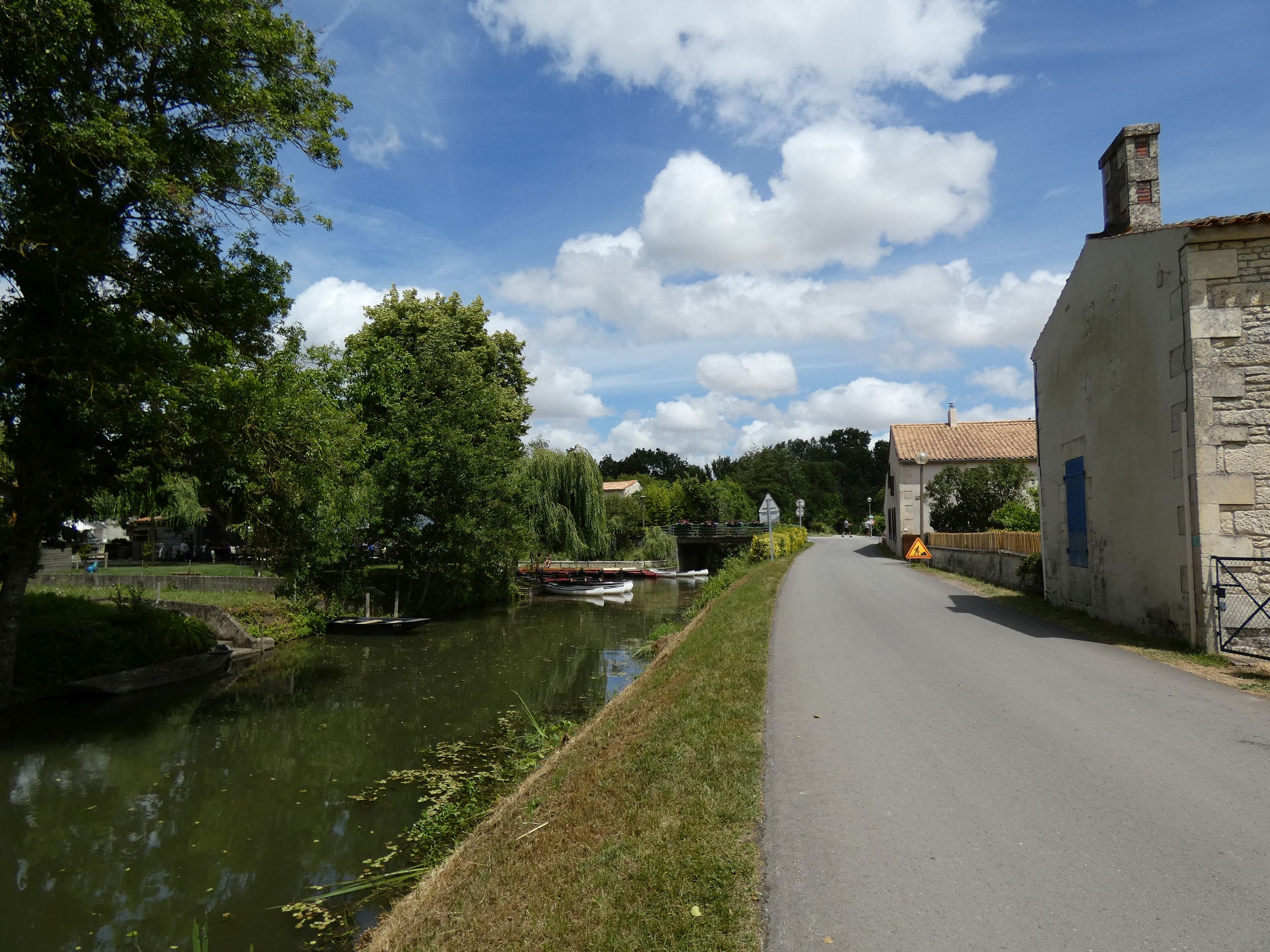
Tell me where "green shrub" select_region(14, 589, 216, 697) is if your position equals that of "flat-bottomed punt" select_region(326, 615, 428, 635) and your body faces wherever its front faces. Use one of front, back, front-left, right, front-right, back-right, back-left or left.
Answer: back-right

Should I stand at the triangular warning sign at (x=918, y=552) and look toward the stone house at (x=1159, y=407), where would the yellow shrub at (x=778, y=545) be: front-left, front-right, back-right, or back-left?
back-right

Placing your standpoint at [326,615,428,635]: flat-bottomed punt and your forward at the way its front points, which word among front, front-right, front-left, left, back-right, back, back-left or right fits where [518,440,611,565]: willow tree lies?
front-left

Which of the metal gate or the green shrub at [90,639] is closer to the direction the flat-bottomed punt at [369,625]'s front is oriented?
the metal gate

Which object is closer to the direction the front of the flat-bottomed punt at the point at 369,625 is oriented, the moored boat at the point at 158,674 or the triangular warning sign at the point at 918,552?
the triangular warning sign

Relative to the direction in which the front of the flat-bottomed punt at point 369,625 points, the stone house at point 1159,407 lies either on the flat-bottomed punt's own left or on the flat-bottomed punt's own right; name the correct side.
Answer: on the flat-bottomed punt's own right

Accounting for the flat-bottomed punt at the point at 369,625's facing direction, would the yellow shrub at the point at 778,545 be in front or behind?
in front

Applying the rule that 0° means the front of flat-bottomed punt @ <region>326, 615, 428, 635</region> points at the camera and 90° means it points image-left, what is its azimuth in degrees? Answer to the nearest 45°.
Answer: approximately 270°

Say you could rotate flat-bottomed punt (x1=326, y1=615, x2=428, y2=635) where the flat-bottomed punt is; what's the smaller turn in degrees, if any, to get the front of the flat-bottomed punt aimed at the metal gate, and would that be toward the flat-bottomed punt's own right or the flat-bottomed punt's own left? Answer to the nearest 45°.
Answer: approximately 45° to the flat-bottomed punt's own right

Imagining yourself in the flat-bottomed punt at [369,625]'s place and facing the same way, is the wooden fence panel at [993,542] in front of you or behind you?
in front
